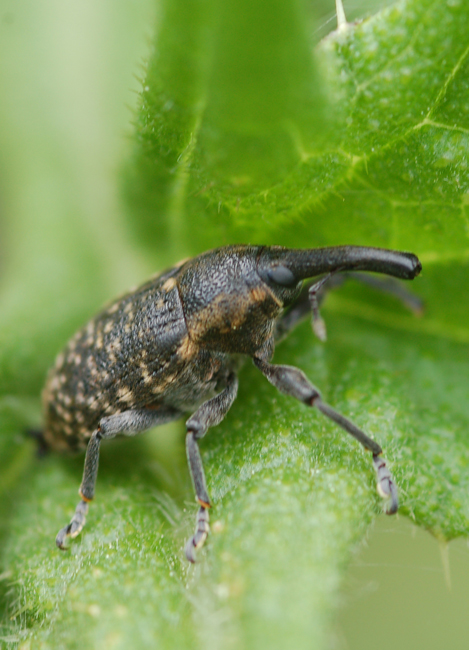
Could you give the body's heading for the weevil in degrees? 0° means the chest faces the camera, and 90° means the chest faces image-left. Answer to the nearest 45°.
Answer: approximately 270°
